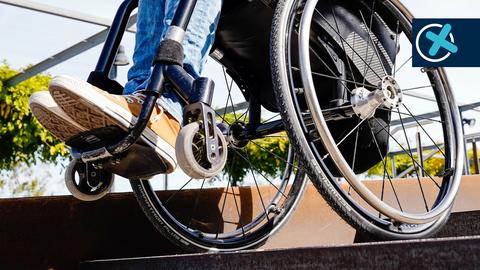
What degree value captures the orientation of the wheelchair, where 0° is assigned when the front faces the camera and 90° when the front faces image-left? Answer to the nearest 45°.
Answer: approximately 45°
